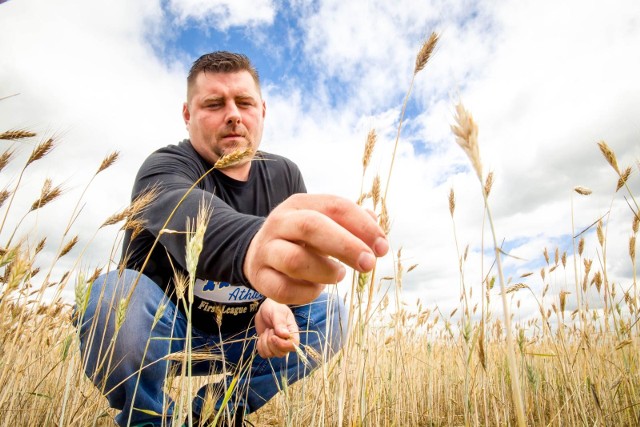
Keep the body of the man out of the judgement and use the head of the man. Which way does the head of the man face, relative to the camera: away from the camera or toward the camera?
toward the camera

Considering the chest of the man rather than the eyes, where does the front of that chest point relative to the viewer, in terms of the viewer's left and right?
facing the viewer
